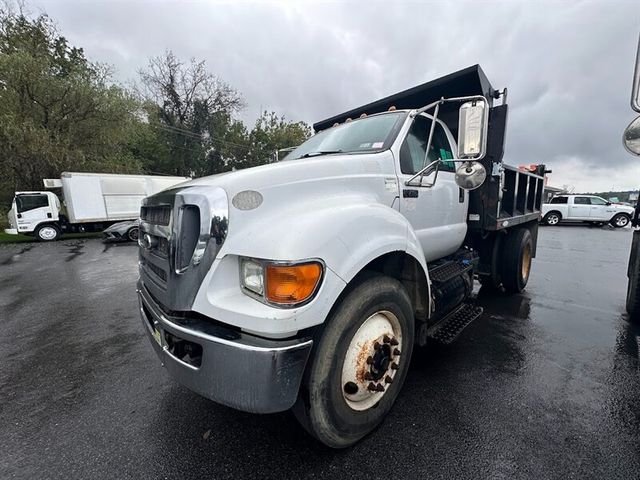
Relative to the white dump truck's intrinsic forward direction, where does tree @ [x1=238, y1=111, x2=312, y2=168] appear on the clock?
The tree is roughly at 4 o'clock from the white dump truck.

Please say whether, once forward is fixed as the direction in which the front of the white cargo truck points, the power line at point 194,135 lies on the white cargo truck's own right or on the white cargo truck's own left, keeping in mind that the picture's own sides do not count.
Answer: on the white cargo truck's own right

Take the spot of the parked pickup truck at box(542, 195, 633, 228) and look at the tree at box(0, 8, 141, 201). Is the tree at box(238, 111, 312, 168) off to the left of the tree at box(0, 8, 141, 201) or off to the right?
right

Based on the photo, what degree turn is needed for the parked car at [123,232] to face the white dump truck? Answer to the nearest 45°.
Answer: approximately 45° to its left

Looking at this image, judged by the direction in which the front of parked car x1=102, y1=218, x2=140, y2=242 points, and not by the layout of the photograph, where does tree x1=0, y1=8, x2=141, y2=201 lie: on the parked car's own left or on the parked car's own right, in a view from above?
on the parked car's own right

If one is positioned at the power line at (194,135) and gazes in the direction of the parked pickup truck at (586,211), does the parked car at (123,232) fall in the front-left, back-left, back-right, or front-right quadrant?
front-right

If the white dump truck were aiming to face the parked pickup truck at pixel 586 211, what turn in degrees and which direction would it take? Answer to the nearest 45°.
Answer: approximately 180°

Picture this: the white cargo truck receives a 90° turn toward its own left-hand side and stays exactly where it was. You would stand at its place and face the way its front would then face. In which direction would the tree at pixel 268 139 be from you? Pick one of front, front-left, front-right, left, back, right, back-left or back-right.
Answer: back-left

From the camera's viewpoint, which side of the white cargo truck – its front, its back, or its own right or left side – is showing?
left

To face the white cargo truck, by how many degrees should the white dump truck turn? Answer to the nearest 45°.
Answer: approximately 90° to its right

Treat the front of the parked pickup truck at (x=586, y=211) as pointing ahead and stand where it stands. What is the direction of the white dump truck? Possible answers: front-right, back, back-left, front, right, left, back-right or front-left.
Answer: right

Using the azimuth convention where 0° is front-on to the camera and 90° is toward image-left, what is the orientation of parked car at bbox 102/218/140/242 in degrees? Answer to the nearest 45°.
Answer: approximately 45°

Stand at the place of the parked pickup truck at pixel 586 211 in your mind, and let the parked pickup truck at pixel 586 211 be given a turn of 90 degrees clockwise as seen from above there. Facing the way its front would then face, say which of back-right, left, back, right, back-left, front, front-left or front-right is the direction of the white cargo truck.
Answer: front-right

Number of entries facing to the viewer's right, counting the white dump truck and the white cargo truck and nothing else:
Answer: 0

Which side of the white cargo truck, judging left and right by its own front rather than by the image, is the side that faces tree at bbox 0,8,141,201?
right

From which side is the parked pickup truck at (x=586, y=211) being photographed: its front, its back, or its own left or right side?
right

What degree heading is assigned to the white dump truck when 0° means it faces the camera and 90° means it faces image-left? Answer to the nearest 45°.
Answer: approximately 45°
